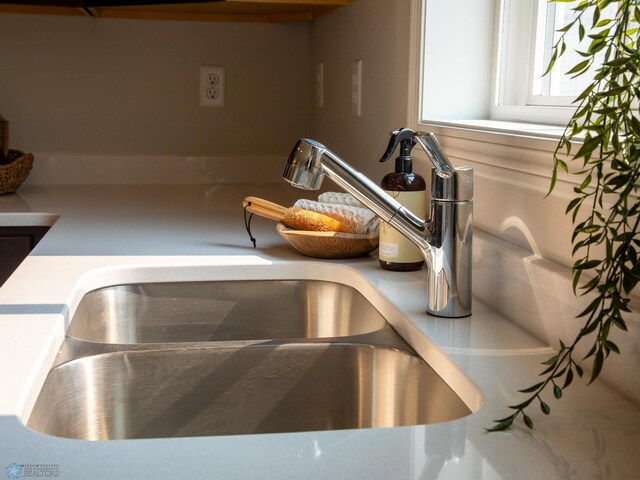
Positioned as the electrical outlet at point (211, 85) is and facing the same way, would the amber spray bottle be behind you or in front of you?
in front

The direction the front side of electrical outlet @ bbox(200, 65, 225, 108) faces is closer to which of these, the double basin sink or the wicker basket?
the double basin sink

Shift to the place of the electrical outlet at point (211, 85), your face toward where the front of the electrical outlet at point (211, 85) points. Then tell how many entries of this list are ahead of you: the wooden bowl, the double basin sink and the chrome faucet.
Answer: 3

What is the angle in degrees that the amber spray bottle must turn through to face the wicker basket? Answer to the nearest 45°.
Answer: approximately 45° to its right

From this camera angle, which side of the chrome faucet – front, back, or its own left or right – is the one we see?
left

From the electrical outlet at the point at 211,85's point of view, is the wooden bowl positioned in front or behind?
in front

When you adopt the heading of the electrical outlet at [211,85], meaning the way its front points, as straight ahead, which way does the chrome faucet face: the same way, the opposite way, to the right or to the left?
to the right

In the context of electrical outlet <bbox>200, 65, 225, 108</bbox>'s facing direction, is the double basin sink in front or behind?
in front

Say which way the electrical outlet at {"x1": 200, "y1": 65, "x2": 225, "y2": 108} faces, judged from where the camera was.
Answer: facing the viewer
